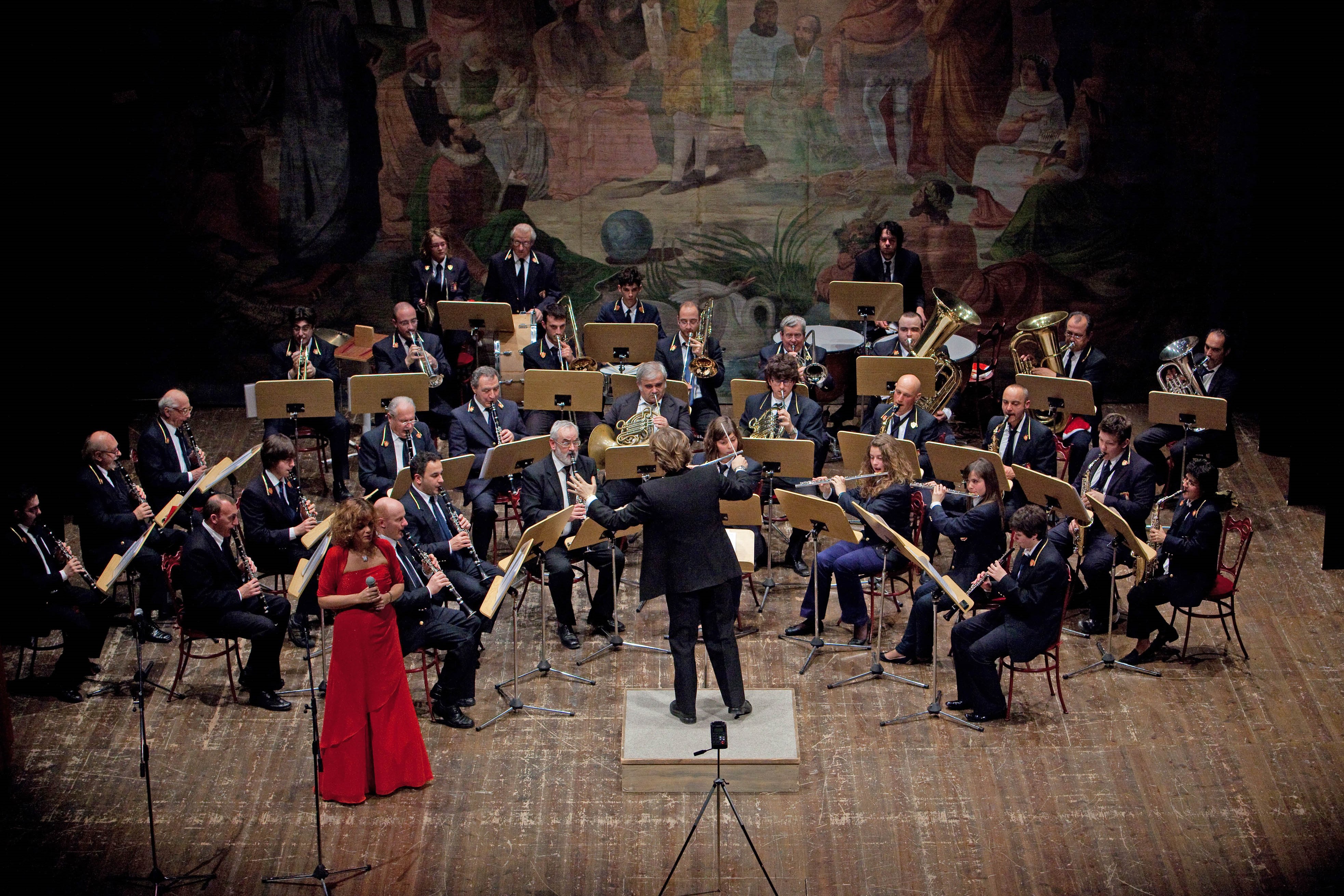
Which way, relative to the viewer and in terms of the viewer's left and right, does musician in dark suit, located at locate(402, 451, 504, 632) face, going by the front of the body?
facing the viewer and to the right of the viewer

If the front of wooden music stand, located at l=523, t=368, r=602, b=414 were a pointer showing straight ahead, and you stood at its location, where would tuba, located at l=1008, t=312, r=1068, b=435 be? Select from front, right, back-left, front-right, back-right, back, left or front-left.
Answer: right

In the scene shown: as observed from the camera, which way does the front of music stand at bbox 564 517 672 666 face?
facing away from the viewer and to the left of the viewer

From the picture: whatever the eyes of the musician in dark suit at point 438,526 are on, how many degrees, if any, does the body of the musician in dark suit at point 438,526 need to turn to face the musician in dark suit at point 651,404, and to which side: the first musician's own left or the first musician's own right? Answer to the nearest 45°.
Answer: approximately 90° to the first musician's own left

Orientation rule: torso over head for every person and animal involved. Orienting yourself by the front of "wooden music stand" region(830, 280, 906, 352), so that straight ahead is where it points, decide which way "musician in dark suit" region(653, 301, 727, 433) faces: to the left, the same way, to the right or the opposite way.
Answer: the opposite way

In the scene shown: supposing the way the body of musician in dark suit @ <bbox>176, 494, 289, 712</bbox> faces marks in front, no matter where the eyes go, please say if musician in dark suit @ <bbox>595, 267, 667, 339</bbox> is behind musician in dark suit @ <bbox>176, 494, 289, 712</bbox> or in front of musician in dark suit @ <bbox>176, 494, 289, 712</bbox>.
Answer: in front

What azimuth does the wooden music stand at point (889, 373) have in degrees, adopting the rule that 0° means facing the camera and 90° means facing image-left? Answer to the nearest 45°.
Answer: approximately 180°

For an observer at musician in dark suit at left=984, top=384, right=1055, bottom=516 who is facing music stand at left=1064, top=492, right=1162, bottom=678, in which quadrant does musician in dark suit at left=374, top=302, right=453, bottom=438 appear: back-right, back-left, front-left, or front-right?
back-right

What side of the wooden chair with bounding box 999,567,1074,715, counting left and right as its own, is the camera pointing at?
left

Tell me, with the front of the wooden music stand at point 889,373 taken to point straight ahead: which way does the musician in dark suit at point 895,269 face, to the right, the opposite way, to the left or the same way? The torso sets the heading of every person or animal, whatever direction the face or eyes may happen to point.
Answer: the opposite way

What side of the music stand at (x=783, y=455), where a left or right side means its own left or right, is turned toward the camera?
back

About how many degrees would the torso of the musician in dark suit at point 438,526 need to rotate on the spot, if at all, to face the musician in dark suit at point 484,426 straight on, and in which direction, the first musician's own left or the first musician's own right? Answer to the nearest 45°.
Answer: approximately 135° to the first musician's own left

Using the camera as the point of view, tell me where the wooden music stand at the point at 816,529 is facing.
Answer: facing away from the viewer and to the right of the viewer

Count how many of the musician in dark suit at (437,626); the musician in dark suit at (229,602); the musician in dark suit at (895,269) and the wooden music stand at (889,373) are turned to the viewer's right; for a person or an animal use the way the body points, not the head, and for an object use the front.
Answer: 2
